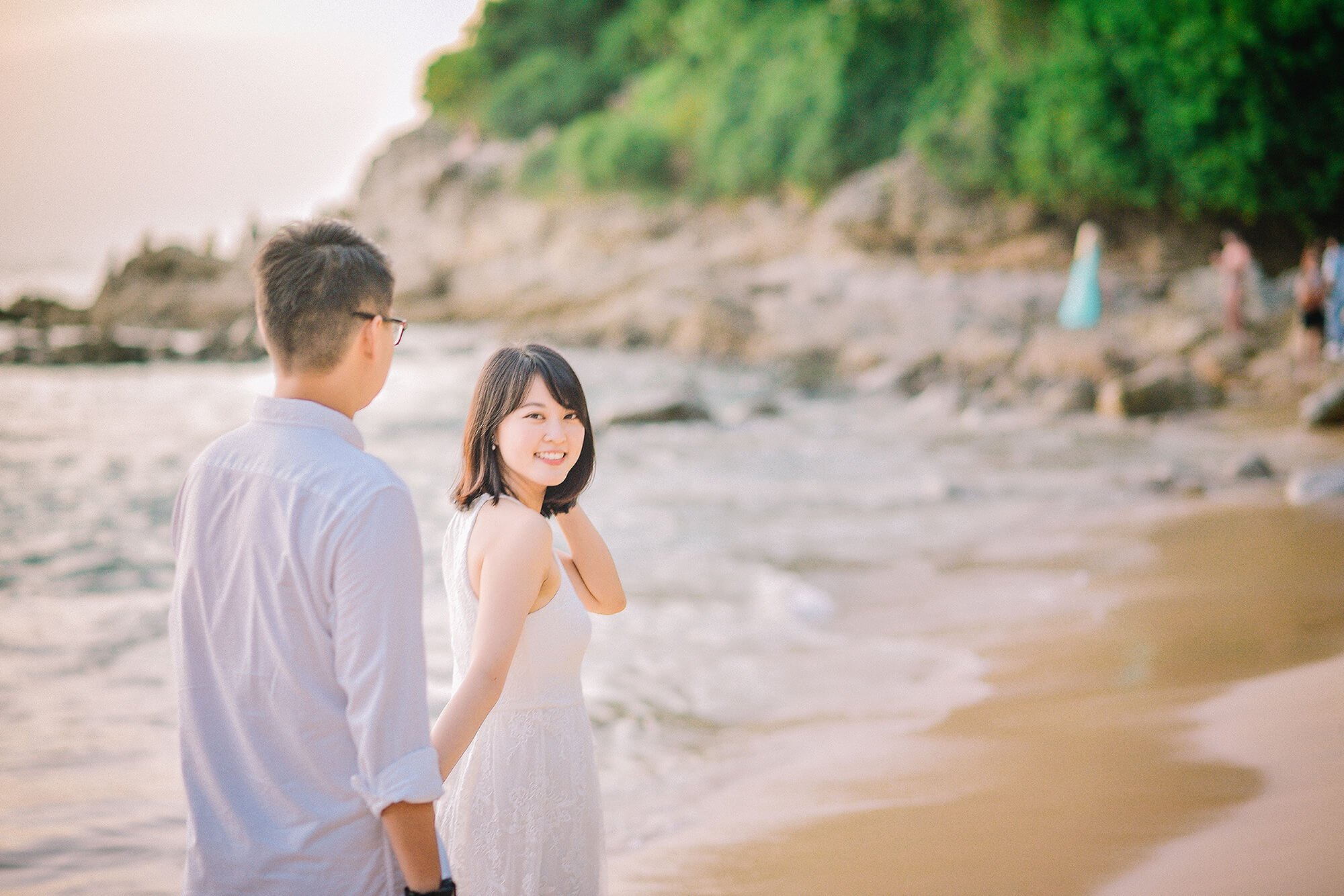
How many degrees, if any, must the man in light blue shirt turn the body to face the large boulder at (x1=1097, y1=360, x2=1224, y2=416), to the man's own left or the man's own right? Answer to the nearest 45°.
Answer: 0° — they already face it

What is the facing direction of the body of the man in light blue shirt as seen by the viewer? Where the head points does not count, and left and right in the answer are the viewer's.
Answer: facing away from the viewer and to the right of the viewer

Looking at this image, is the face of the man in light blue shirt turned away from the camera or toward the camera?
away from the camera

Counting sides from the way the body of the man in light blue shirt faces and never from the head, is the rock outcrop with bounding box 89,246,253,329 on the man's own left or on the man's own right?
on the man's own left
